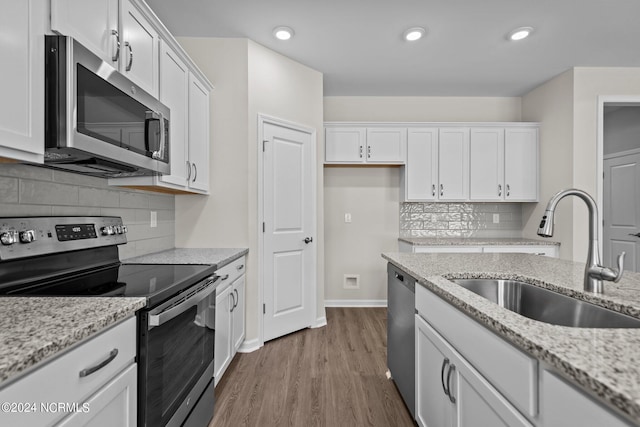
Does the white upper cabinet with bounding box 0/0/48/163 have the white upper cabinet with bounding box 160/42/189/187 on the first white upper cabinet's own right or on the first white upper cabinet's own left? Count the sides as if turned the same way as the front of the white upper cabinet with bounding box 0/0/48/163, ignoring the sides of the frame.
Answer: on the first white upper cabinet's own left

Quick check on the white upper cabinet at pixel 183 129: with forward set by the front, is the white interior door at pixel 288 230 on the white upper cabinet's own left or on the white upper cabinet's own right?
on the white upper cabinet's own left

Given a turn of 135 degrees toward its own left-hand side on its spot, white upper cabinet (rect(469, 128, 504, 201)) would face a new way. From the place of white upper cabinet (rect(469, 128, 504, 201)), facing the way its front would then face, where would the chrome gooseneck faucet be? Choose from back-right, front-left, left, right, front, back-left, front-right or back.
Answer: back-right

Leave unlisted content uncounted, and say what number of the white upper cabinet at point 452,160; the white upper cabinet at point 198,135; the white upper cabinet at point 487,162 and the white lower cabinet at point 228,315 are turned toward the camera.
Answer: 2

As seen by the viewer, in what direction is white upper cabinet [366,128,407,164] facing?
toward the camera

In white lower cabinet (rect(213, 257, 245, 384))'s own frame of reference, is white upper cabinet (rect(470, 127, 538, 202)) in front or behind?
in front

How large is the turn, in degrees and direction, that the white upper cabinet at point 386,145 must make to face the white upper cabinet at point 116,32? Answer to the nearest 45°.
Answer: approximately 45° to its right

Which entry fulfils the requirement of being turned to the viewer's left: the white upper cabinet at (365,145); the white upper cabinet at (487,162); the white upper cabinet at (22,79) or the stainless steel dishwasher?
the stainless steel dishwasher

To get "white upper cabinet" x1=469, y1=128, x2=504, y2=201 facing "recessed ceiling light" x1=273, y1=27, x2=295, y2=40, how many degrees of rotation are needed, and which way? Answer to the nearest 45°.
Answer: approximately 45° to its right

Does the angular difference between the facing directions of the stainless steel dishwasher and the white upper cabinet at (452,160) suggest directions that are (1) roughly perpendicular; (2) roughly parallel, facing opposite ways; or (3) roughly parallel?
roughly perpendicular

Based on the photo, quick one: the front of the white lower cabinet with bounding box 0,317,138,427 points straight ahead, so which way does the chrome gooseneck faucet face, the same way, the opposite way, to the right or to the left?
the opposite way

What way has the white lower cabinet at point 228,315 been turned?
to the viewer's right

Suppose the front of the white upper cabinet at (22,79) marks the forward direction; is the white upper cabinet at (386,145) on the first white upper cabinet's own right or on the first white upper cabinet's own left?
on the first white upper cabinet's own left

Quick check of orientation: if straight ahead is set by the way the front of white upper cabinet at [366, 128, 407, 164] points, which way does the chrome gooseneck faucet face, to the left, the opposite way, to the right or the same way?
to the right
